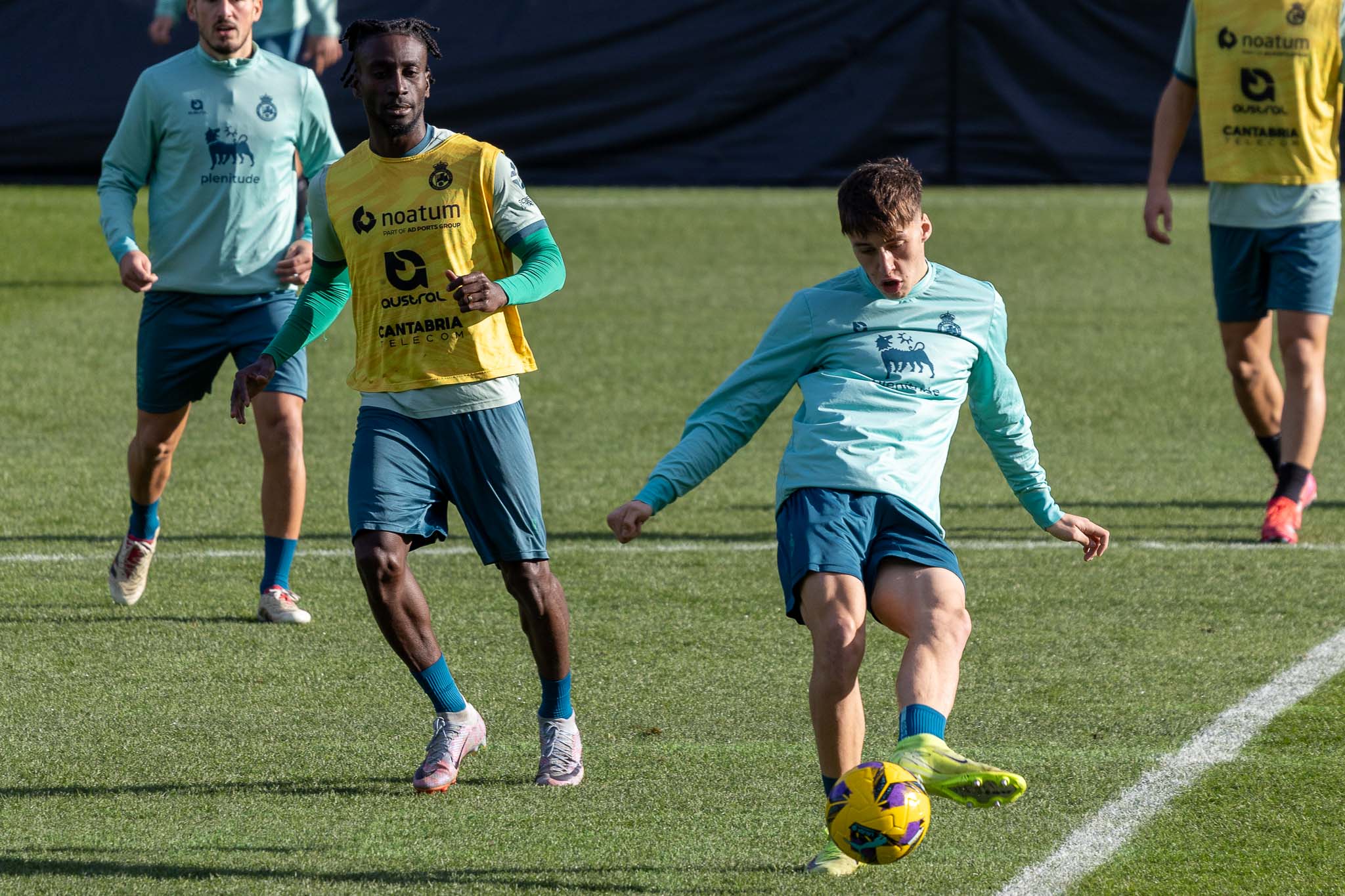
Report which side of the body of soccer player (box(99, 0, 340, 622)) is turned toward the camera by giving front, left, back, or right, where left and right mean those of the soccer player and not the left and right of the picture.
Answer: front

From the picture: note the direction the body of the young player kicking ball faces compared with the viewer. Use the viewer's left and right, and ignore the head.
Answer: facing the viewer

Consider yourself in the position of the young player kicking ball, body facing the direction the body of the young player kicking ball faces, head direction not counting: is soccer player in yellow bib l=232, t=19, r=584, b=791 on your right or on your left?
on your right

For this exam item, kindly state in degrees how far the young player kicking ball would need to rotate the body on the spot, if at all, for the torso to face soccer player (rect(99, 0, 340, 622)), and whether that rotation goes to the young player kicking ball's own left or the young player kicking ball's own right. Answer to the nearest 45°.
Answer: approximately 135° to the young player kicking ball's own right

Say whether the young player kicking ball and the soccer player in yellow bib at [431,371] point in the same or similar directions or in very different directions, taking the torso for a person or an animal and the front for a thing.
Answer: same or similar directions

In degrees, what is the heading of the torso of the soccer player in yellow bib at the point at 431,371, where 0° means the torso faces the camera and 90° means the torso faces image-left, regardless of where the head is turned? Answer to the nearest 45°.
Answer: approximately 0°

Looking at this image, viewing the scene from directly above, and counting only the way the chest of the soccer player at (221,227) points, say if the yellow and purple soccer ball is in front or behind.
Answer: in front

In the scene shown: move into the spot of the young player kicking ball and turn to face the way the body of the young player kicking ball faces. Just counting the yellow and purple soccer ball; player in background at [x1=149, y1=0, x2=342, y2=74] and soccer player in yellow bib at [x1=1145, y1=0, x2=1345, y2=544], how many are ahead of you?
1

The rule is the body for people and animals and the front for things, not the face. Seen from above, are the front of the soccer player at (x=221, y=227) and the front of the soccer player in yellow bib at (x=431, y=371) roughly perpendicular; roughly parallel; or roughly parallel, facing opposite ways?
roughly parallel
